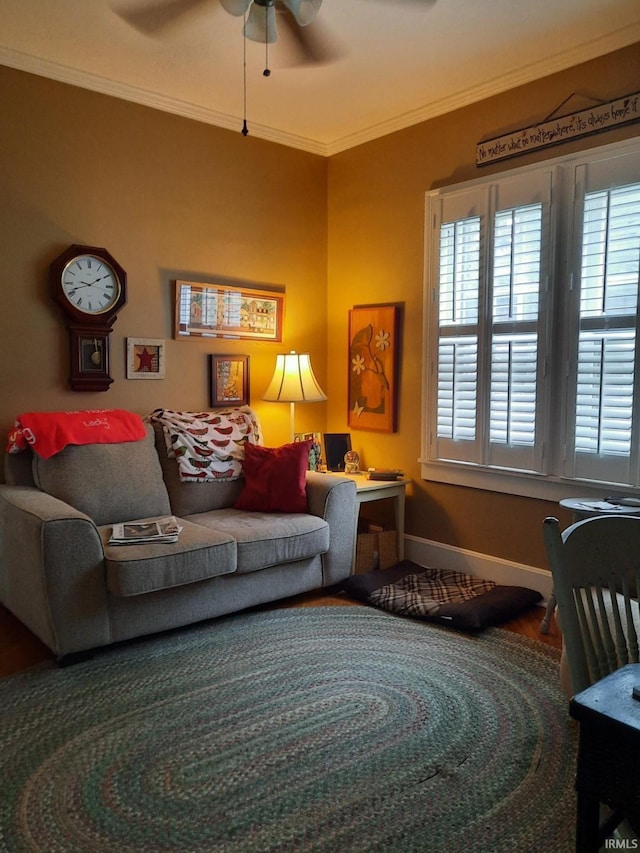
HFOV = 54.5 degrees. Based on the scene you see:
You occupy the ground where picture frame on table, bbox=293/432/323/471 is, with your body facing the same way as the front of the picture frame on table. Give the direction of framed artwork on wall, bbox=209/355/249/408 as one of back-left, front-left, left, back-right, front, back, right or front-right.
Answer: right

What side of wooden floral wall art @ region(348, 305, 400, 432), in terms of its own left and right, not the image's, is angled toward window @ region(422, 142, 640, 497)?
left

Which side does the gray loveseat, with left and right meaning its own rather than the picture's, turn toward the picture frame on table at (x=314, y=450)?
left

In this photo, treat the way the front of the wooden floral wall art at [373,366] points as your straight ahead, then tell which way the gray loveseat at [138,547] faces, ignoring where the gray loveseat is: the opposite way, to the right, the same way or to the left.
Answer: to the left

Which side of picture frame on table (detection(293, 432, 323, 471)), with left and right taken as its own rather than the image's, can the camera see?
front

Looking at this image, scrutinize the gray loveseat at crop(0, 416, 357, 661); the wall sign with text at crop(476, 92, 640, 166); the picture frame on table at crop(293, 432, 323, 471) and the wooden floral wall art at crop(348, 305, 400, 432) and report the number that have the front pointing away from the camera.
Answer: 0

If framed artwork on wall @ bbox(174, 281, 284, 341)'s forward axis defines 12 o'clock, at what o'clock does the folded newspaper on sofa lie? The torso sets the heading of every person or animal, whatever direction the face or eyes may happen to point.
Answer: The folded newspaper on sofa is roughly at 2 o'clock from the framed artwork on wall.

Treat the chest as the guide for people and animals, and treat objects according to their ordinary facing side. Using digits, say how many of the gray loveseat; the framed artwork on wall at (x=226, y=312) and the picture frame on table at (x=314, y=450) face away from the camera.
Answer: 0

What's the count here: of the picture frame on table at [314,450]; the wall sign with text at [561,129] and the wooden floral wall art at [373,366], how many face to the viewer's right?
0

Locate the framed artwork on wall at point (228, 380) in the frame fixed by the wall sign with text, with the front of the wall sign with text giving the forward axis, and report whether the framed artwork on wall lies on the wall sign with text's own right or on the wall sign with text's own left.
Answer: on the wall sign with text's own right

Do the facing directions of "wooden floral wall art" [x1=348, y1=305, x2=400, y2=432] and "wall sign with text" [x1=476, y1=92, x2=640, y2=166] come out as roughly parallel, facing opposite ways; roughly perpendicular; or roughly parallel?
roughly parallel

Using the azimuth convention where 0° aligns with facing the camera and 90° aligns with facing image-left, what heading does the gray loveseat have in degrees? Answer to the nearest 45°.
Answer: approximately 315°

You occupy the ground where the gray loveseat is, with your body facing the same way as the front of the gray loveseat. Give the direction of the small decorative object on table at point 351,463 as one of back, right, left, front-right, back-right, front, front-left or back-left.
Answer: left

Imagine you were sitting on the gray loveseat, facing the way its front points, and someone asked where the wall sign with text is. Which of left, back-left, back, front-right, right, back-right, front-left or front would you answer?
front-left

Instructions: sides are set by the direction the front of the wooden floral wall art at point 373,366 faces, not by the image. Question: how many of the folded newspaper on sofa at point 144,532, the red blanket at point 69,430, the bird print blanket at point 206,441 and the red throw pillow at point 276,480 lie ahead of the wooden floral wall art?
4

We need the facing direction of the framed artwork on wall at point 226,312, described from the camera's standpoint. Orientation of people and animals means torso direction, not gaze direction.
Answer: facing the viewer and to the right of the viewer
